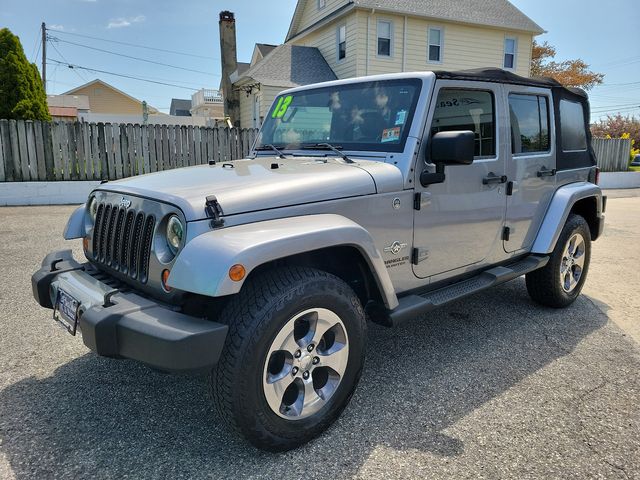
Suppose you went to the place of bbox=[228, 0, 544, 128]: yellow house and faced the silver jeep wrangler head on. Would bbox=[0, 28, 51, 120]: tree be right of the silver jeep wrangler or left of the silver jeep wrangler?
right

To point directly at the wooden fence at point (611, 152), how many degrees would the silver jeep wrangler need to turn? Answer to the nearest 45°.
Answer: approximately 180°

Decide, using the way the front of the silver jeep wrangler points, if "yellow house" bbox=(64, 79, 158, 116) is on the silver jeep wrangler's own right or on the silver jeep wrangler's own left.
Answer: on the silver jeep wrangler's own right

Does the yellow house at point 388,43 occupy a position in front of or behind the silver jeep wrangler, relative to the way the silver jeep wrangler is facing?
behind

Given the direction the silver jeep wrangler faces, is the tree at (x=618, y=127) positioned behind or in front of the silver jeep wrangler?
behind

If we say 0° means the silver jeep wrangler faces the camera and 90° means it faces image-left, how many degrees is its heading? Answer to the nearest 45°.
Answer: approximately 45°

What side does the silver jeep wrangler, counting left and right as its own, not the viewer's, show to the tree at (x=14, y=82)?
right

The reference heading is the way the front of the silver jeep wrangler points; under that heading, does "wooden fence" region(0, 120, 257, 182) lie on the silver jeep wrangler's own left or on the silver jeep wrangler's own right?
on the silver jeep wrangler's own right

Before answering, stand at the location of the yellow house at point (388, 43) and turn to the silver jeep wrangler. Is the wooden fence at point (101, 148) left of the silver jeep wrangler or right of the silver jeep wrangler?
right
